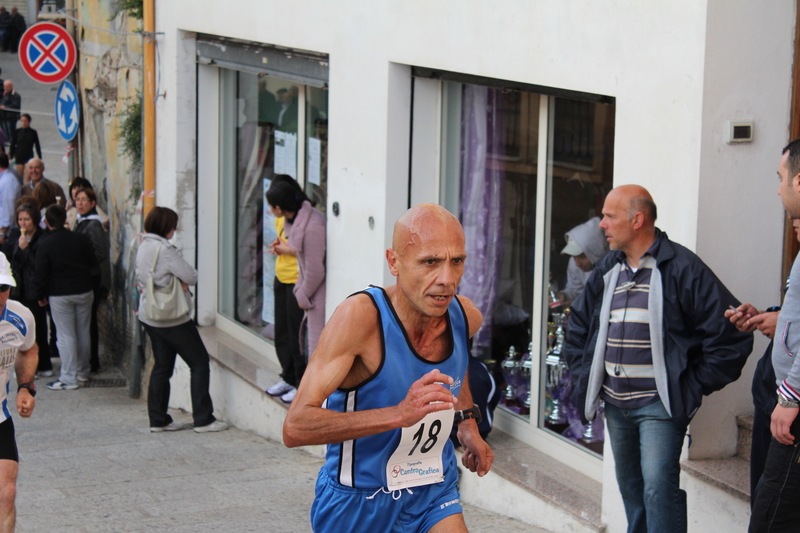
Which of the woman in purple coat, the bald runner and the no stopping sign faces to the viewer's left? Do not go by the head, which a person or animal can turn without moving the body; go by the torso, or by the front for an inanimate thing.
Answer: the woman in purple coat

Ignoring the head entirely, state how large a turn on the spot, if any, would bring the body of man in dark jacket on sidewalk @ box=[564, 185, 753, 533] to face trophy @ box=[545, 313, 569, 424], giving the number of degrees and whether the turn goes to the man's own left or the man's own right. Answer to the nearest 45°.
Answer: approximately 135° to the man's own right

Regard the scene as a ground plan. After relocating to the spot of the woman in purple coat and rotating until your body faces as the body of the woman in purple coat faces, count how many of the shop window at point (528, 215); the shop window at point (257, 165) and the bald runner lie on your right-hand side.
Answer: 1

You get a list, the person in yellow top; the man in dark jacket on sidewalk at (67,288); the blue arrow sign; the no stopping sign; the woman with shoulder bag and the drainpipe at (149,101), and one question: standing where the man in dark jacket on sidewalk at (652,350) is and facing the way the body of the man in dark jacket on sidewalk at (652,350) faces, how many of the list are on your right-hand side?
6

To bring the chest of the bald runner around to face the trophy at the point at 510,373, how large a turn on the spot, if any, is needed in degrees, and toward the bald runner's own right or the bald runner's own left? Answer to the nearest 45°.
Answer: approximately 135° to the bald runner's own left

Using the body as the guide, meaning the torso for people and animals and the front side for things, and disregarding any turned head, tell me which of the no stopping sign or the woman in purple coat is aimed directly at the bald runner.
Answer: the no stopping sign

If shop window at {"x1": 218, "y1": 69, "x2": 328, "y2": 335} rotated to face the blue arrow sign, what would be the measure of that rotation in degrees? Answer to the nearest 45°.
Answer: approximately 90° to its right

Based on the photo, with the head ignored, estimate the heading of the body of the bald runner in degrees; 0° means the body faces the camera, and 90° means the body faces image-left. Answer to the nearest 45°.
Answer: approximately 315°

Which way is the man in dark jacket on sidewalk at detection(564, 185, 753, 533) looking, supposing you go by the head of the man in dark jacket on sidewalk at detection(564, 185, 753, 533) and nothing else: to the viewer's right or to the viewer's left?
to the viewer's left

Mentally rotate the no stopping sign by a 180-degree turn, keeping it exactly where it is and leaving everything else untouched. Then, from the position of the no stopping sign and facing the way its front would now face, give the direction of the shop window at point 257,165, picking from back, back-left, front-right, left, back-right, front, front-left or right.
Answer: back-right

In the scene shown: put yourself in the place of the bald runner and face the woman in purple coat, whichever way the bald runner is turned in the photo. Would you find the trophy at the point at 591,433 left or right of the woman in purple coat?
right

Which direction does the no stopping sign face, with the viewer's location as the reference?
facing the viewer

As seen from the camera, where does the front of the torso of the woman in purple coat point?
to the viewer's left
